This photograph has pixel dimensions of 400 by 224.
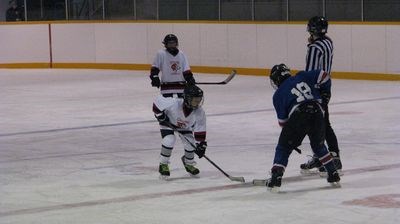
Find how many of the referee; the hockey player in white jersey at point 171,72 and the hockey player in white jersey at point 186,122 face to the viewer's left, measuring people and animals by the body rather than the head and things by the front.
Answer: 1

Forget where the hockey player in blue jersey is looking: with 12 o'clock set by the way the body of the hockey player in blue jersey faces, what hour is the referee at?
The referee is roughly at 2 o'clock from the hockey player in blue jersey.

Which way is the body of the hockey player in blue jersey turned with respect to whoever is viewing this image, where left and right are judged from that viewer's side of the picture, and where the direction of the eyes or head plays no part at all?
facing away from the viewer and to the left of the viewer

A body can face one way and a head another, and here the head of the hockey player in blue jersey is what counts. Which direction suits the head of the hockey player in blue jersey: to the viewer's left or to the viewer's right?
to the viewer's left

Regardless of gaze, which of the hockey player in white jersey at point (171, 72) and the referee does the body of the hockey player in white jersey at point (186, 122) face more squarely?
the referee

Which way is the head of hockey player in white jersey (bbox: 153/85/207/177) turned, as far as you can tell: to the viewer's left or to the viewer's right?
to the viewer's right

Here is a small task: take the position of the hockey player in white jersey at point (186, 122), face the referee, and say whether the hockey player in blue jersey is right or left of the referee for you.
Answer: right

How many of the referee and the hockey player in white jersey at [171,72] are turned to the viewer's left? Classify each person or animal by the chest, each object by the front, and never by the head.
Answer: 1

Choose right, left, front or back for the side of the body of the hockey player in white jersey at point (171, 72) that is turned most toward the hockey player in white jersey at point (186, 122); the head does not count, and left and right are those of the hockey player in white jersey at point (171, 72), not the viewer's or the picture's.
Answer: front

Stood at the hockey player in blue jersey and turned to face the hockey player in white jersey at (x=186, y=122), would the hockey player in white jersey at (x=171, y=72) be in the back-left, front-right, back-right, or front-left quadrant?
front-right

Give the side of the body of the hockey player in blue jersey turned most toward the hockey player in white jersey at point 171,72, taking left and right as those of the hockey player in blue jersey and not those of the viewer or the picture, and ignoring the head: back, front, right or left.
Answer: front

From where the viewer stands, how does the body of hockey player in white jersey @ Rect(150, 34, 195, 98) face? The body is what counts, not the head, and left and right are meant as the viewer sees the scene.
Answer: facing the viewer

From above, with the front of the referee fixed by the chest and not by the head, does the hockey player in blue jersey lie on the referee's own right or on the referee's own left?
on the referee's own left

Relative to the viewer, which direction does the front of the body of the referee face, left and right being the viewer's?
facing to the left of the viewer

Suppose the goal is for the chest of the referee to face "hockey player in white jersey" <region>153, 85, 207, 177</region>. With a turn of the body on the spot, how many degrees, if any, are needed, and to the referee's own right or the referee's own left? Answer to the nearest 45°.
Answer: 0° — they already face them

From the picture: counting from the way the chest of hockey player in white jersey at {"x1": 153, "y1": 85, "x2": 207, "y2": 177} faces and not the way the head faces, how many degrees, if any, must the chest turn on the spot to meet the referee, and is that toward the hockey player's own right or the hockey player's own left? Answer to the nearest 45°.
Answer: approximately 45° to the hockey player's own left

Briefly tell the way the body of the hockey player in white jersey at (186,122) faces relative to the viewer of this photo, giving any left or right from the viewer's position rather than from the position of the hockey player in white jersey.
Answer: facing the viewer and to the right of the viewer

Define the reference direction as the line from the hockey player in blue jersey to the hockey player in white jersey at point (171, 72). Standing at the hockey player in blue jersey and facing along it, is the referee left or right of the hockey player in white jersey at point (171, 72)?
right
